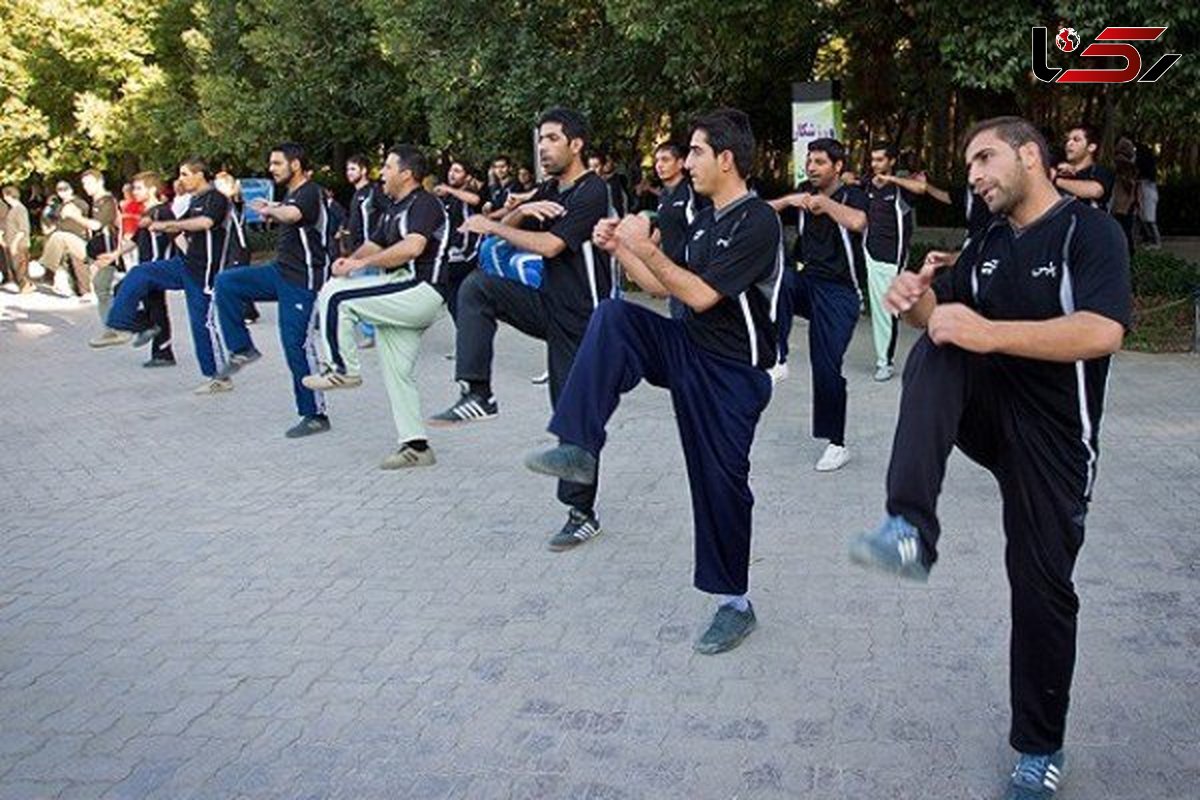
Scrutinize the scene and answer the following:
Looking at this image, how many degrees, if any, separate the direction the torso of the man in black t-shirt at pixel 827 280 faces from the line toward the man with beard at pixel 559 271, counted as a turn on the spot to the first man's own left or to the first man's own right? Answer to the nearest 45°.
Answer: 0° — they already face them

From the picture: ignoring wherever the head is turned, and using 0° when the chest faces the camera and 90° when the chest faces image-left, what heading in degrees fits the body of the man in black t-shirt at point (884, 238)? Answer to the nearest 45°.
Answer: approximately 45°

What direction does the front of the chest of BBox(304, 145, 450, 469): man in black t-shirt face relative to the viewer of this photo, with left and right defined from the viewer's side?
facing to the left of the viewer

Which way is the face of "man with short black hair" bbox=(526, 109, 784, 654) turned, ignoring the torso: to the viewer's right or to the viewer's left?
to the viewer's left

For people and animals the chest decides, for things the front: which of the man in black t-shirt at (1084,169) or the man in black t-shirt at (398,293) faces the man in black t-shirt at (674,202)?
the man in black t-shirt at (1084,169)

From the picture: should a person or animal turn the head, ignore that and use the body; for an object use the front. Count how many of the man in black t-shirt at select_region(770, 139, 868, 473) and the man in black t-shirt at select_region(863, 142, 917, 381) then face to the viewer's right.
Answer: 0

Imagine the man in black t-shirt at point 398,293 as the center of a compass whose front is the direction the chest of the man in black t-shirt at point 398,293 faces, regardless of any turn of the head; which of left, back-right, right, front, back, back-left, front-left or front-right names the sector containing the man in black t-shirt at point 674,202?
back

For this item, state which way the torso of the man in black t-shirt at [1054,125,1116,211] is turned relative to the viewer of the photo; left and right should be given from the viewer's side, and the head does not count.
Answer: facing the viewer and to the left of the viewer

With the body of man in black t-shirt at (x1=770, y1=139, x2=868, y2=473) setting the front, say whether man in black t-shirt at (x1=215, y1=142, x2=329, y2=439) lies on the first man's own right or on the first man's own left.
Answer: on the first man's own right

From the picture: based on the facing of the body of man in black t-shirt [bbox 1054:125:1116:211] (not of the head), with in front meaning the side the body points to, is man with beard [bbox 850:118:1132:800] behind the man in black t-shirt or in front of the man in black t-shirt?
in front

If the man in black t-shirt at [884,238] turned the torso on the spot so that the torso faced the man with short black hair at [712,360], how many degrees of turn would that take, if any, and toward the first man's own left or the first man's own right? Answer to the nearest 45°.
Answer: approximately 45° to the first man's own left

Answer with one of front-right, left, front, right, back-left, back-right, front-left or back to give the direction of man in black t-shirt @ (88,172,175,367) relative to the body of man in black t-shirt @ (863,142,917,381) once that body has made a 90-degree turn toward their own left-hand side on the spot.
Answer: back-right

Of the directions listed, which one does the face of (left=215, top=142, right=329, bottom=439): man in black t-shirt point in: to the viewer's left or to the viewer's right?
to the viewer's left

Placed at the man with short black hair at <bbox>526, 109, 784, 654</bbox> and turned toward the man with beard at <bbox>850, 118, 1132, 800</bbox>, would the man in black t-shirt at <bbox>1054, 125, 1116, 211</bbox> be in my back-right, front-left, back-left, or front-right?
back-left

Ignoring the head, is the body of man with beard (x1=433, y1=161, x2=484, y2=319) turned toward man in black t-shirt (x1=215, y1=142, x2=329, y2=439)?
yes

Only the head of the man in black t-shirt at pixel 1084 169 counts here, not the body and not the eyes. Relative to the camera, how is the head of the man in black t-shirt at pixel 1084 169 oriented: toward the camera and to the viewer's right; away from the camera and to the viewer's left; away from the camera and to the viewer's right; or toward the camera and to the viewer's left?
toward the camera and to the viewer's left
